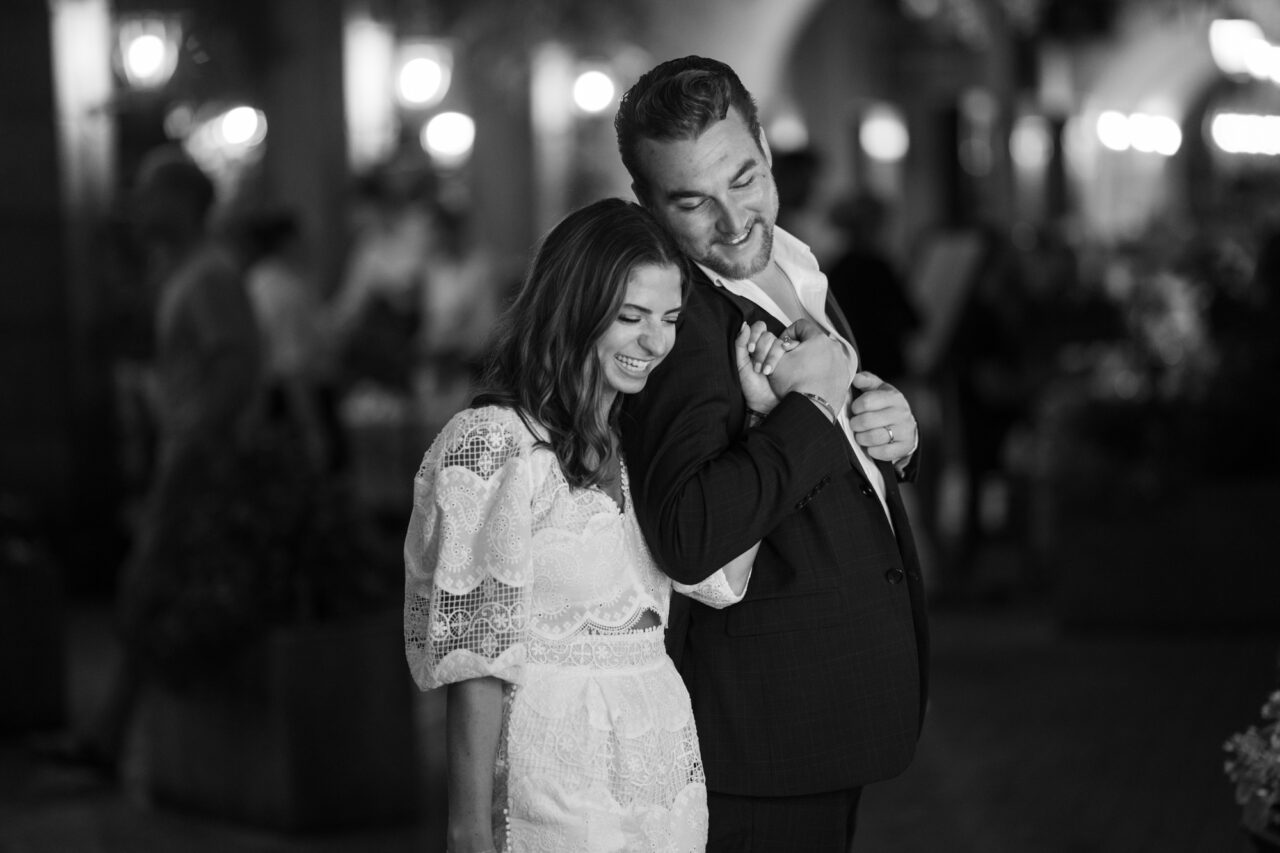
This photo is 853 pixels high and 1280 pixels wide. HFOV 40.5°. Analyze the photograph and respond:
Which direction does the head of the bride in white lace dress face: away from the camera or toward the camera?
toward the camera

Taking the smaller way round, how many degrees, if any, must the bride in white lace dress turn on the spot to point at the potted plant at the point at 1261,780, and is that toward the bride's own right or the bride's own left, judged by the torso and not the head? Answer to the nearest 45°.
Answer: approximately 45° to the bride's own left

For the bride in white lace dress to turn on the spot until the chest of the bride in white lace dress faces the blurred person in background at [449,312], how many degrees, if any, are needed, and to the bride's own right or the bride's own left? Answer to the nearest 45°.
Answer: approximately 135° to the bride's own left

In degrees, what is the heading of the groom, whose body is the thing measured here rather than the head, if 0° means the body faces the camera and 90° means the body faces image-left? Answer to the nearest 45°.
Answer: approximately 315°

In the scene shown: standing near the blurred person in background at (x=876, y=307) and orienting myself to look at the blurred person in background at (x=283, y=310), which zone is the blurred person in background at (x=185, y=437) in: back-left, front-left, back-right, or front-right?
front-left

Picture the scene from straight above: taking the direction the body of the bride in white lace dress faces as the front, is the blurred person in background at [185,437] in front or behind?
behind

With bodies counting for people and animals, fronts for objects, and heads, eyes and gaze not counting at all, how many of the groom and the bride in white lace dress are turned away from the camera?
0

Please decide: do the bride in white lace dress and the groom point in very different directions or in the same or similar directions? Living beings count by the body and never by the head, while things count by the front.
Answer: same or similar directions

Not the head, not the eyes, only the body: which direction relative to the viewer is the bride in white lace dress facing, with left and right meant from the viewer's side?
facing the viewer and to the right of the viewer

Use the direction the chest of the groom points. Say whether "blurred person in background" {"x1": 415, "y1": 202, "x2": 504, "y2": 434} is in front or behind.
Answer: behind
